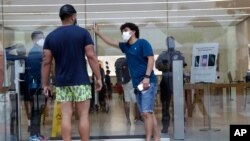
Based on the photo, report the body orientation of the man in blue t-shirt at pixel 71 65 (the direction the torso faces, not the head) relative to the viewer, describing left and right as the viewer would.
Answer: facing away from the viewer

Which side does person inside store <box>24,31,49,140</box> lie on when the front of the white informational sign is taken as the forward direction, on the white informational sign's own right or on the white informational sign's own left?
on the white informational sign's own right

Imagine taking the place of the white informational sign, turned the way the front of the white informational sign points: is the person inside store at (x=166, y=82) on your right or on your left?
on your right

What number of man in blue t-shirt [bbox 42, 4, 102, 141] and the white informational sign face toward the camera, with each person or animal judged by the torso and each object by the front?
1

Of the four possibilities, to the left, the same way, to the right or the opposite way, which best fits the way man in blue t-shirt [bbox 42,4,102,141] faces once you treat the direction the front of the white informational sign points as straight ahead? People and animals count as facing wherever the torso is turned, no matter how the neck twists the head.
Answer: the opposite way

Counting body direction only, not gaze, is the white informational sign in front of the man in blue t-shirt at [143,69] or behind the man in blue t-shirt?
behind

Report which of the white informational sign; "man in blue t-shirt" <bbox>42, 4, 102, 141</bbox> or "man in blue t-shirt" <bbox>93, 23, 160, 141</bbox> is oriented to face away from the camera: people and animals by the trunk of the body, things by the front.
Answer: "man in blue t-shirt" <bbox>42, 4, 102, 141</bbox>

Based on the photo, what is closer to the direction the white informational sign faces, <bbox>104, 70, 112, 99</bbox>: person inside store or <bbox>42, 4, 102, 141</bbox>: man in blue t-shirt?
the man in blue t-shirt

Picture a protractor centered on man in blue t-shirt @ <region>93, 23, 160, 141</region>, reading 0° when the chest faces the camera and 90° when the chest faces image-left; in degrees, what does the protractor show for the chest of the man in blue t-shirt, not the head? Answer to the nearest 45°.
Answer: approximately 45°

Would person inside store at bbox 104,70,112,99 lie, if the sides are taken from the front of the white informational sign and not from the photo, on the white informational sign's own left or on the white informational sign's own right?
on the white informational sign's own right

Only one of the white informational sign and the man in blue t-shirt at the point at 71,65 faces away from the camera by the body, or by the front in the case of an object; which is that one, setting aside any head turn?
the man in blue t-shirt
